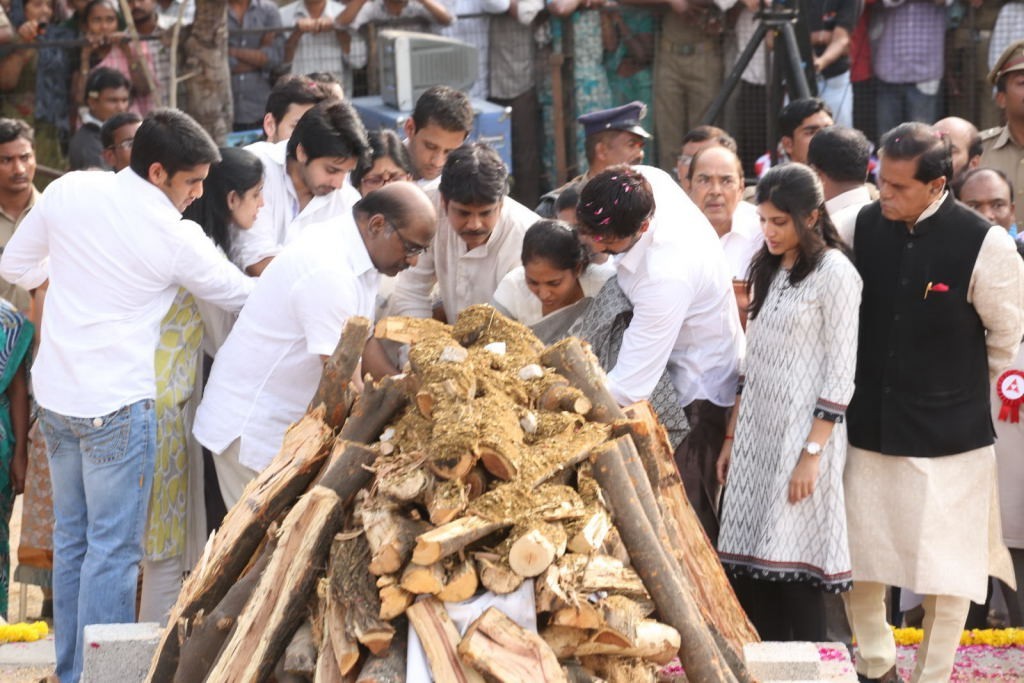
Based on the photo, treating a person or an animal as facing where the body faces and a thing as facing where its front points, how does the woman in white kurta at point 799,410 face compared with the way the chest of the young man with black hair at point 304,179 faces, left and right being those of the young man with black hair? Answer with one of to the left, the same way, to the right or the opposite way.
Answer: to the right

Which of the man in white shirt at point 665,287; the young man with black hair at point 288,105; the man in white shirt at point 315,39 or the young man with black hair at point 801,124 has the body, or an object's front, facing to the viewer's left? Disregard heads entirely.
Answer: the man in white shirt at point 665,287

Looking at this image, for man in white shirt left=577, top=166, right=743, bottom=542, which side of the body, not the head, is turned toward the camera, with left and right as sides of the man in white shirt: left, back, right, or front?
left

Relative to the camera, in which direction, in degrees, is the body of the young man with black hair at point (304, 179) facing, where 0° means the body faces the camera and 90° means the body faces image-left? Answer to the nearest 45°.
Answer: approximately 315°

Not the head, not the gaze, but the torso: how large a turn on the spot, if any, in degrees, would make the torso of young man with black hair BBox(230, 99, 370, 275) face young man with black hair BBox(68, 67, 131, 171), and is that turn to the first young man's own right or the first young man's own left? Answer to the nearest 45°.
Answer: approximately 135° to the first young man's own left

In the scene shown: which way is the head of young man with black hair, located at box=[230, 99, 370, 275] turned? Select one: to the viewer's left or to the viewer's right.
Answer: to the viewer's right

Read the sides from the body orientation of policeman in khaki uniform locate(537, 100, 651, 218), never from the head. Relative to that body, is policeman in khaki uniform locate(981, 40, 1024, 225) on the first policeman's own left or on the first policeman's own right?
on the first policeman's own left

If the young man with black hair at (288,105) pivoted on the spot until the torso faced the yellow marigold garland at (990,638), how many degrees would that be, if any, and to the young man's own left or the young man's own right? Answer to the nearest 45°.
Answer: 0° — they already face it
